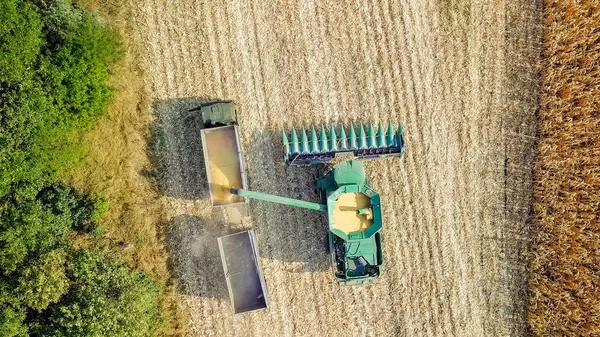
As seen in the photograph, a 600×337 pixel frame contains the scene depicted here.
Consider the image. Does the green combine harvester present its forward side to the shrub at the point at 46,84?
no

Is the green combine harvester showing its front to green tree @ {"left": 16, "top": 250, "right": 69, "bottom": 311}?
no

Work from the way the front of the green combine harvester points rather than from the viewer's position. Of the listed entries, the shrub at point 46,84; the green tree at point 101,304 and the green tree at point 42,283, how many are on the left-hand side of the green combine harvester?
3

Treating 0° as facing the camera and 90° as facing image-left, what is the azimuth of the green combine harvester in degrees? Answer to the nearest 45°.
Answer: approximately 180°

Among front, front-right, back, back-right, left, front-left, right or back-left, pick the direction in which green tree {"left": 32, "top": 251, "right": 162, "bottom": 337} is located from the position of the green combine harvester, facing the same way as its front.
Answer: left
